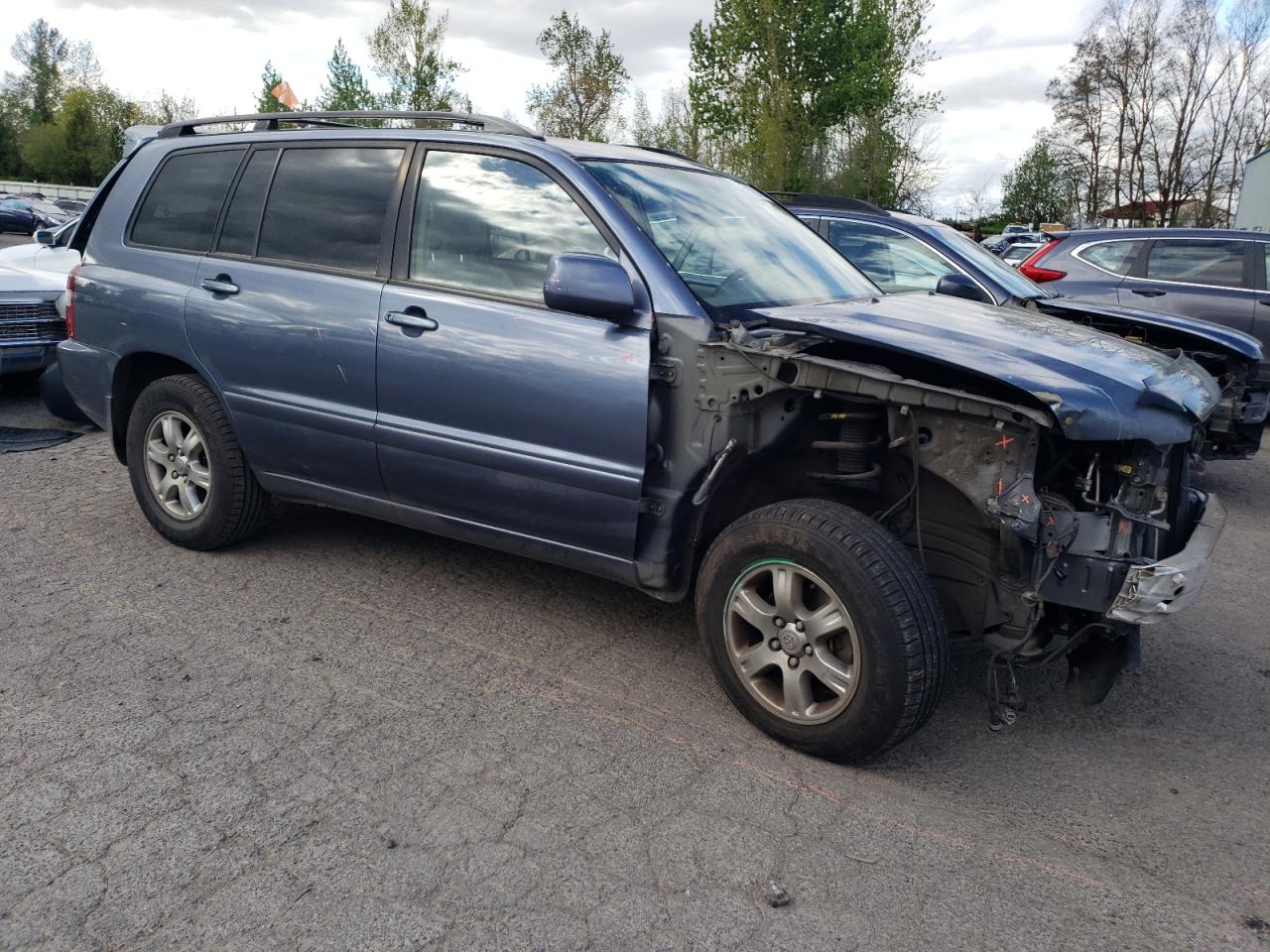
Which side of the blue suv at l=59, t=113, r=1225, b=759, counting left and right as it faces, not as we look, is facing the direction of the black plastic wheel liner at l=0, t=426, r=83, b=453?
back

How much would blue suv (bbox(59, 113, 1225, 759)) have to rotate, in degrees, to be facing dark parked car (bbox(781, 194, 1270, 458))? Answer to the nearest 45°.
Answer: approximately 90° to its left

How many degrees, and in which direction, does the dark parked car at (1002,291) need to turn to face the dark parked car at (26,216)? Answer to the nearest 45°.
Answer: approximately 180°

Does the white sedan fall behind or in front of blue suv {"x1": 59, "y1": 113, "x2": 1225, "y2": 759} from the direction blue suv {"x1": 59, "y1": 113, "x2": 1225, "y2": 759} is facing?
behind

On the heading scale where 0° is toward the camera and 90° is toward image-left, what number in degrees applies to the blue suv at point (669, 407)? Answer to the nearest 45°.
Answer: approximately 315°

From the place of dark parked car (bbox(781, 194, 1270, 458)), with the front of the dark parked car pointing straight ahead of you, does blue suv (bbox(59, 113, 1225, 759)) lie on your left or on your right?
on your right

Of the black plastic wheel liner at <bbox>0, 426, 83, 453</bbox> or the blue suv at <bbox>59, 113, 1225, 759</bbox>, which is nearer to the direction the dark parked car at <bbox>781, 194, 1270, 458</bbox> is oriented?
the blue suv

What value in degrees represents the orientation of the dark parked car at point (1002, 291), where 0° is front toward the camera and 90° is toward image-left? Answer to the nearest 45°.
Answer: approximately 315°

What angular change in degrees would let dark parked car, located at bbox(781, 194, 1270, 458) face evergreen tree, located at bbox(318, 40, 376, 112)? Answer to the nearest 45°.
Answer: approximately 180°
